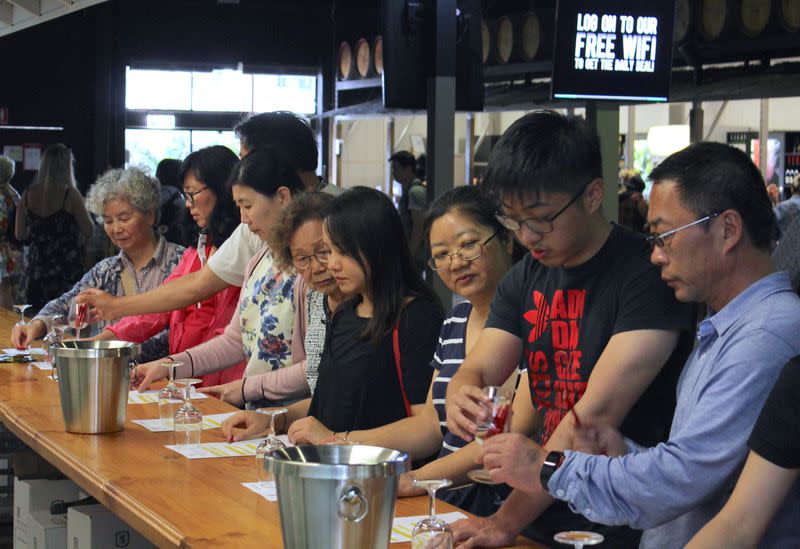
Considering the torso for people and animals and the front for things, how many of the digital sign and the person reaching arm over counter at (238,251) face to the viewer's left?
1

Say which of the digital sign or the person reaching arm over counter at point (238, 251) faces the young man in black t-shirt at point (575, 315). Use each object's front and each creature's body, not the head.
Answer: the digital sign

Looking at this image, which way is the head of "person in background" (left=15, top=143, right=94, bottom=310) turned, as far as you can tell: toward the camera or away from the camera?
away from the camera

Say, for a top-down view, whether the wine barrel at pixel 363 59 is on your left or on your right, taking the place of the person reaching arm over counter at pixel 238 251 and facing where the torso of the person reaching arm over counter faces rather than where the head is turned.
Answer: on your right

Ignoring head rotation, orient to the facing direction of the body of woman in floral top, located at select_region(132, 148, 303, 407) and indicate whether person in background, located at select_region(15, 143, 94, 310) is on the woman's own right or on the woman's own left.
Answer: on the woman's own right

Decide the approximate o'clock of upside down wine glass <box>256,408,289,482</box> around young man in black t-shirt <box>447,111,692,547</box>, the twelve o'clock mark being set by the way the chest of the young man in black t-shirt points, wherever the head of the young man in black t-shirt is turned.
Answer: The upside down wine glass is roughly at 2 o'clock from the young man in black t-shirt.

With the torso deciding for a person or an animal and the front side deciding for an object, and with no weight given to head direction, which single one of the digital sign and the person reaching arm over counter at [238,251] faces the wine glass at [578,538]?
the digital sign

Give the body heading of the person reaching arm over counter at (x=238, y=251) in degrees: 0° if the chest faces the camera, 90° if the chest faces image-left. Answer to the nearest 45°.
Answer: approximately 90°

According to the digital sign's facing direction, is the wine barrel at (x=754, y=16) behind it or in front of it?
behind
